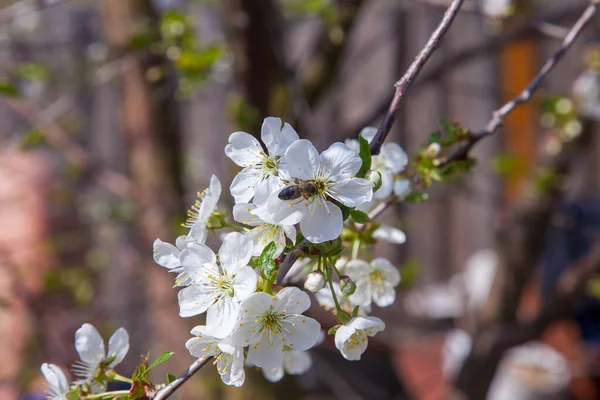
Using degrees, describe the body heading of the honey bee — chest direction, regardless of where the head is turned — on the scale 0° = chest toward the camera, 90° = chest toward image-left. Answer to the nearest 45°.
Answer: approximately 270°
